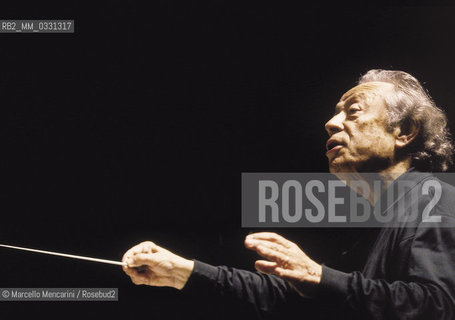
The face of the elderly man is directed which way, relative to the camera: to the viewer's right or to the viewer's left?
to the viewer's left

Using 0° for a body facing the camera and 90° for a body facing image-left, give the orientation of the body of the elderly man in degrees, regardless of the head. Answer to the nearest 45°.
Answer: approximately 90°
